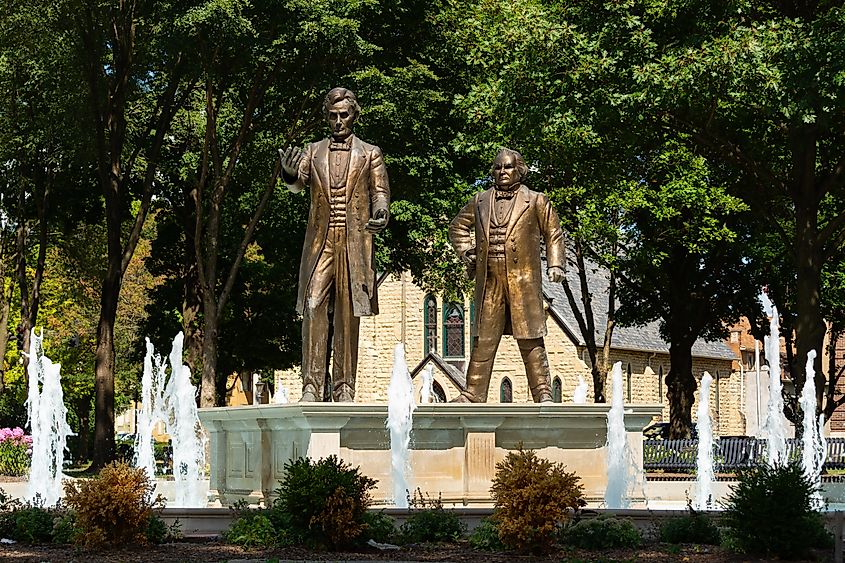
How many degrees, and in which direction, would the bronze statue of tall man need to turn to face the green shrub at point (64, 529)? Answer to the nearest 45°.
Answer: approximately 45° to its right

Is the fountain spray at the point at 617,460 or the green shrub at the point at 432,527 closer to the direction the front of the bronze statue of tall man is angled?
the green shrub

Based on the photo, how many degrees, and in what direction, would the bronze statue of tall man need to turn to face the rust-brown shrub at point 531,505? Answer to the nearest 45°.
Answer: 0° — it already faces it

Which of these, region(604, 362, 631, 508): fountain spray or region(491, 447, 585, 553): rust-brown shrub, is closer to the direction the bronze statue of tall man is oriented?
the rust-brown shrub

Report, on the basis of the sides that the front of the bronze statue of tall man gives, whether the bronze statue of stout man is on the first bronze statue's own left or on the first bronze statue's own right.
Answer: on the first bronze statue's own left

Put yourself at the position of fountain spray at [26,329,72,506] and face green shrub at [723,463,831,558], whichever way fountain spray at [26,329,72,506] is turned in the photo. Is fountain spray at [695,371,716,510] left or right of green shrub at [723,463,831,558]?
left

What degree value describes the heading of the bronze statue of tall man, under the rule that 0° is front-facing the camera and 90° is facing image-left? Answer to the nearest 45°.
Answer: approximately 0°

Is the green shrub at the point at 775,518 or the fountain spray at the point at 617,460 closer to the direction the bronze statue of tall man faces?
the green shrub

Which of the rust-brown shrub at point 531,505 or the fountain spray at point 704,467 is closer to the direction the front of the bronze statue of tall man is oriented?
the rust-brown shrub

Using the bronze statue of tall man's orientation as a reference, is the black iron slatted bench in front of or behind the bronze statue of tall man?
behind
